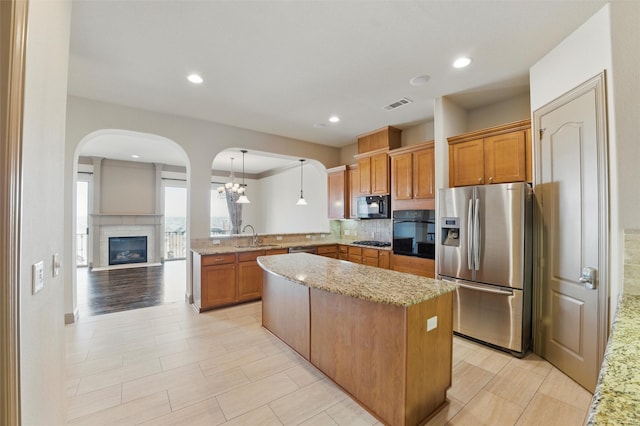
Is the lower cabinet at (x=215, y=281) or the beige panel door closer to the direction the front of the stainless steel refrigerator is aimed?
the lower cabinet

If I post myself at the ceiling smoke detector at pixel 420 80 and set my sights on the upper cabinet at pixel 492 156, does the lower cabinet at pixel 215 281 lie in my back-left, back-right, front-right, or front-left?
back-left

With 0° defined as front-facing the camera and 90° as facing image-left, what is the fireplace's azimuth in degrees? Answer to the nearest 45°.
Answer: approximately 0°

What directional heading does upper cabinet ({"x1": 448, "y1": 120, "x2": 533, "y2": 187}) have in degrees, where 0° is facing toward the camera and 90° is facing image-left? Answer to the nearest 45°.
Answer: approximately 45°
